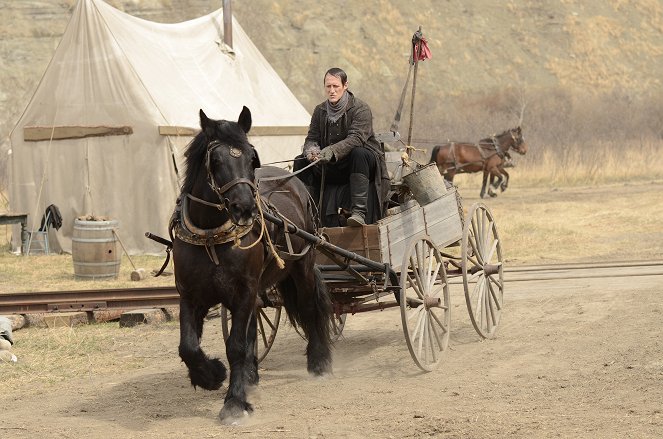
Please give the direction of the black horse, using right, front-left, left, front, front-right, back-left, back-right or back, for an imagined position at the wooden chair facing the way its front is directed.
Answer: left

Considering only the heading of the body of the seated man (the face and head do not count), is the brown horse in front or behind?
behind

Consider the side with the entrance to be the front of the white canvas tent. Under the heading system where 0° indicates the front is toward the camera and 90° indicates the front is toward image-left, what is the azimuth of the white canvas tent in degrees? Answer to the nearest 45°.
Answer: approximately 45°

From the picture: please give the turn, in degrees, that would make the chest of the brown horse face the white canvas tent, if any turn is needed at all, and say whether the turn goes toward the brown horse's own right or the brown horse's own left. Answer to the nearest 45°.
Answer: approximately 135° to the brown horse's own right

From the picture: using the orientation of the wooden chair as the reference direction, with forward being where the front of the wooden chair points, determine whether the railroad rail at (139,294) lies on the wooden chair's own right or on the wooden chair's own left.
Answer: on the wooden chair's own left

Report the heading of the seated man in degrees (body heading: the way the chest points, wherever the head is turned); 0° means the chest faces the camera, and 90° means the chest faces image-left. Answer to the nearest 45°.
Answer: approximately 45°

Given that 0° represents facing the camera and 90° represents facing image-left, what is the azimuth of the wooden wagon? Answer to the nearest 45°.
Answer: approximately 45°

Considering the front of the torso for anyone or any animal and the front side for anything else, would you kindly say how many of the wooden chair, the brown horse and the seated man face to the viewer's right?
1

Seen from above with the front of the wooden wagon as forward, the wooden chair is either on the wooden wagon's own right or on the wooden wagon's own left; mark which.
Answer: on the wooden wagon's own right

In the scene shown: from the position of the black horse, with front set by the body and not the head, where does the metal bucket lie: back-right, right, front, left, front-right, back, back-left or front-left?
back

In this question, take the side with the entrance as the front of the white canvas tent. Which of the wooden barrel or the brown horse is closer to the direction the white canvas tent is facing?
the wooden barrel

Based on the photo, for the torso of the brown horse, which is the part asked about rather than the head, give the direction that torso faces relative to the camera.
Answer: to the viewer's right
